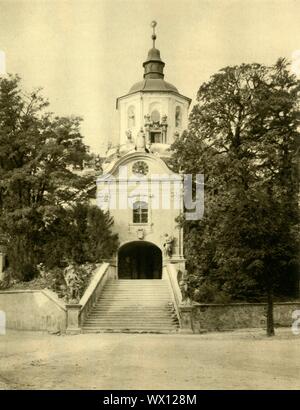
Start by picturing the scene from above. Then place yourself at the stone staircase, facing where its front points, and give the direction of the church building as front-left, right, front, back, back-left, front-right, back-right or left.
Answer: back

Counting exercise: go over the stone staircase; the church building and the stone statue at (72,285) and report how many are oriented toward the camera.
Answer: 3

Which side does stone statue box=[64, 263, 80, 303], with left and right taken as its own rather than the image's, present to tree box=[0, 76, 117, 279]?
back

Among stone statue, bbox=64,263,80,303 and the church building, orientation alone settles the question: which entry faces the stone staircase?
the church building

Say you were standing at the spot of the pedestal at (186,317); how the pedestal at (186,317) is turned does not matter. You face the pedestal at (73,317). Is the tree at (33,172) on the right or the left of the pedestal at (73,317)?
right

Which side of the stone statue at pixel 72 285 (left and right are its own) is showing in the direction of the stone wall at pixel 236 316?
left

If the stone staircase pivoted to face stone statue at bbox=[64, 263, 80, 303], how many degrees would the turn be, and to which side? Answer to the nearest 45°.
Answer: approximately 45° to its right

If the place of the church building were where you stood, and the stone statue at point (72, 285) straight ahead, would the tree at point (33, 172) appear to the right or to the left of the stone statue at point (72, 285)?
right

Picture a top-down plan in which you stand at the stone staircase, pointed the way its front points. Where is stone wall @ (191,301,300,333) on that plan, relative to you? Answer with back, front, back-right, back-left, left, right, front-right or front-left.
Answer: left

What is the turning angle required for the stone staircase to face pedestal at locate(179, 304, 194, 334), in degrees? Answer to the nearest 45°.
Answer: approximately 45° to its left

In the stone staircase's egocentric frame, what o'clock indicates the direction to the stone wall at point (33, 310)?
The stone wall is roughly at 3 o'clock from the stone staircase.

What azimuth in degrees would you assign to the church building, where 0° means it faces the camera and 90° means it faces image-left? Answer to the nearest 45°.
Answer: approximately 0°
